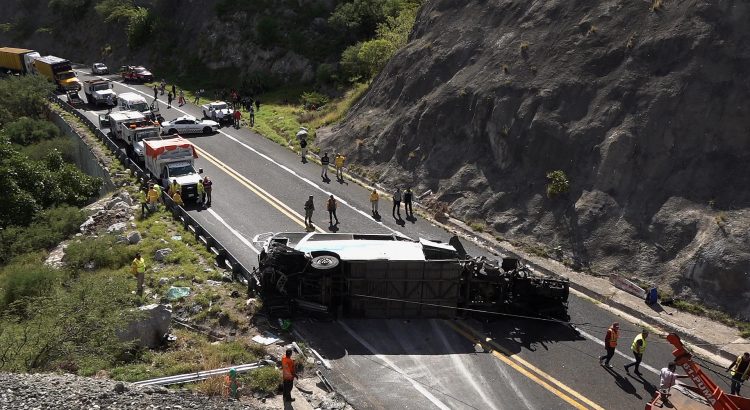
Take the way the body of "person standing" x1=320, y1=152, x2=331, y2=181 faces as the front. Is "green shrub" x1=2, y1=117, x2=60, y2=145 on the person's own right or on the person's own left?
on the person's own right

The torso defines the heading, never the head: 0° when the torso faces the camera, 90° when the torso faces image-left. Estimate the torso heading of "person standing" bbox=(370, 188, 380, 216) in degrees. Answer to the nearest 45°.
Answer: approximately 0°

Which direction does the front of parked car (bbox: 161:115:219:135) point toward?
to the viewer's right

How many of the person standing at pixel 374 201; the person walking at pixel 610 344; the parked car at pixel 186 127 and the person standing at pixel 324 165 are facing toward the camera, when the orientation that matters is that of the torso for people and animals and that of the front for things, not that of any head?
2

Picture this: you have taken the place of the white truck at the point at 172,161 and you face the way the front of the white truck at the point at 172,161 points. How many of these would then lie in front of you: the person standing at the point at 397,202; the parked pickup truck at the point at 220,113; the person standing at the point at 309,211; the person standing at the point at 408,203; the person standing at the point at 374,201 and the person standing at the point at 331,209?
5

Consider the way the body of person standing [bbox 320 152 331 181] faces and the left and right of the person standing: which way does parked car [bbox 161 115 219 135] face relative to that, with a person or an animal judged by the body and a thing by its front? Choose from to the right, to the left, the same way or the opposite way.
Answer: to the left
